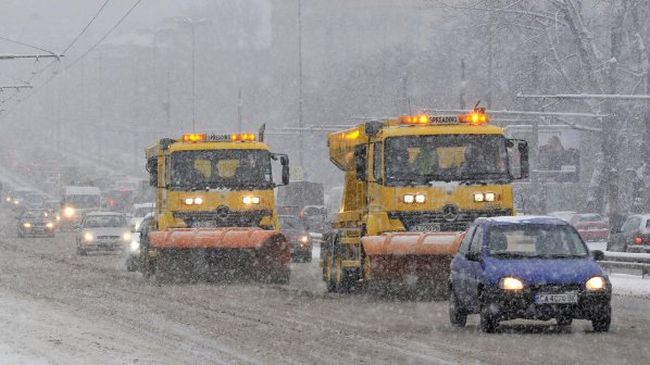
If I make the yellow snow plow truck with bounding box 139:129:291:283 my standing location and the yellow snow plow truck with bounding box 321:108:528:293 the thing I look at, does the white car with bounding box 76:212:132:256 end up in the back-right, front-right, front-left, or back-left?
back-left

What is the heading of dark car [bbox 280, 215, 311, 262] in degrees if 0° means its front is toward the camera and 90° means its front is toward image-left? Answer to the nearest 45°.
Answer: approximately 0°

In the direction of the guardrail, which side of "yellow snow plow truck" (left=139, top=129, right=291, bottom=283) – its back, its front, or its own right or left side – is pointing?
left

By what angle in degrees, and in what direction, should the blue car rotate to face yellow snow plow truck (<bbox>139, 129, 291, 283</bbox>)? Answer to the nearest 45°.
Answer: approximately 135° to its right

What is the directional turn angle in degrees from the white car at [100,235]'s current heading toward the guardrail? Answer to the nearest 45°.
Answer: approximately 45° to its left

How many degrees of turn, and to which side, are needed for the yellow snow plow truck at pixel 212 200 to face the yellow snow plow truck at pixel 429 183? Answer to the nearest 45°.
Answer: approximately 45° to its left

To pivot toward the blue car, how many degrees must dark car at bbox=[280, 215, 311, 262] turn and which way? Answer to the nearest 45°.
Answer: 0° — it already faces it
